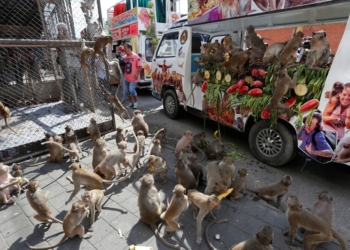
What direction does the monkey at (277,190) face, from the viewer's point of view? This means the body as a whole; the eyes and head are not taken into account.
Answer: to the viewer's right

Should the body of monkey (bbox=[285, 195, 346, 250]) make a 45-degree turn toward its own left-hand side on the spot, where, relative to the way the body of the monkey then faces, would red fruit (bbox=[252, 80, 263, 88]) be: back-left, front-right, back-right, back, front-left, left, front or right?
right

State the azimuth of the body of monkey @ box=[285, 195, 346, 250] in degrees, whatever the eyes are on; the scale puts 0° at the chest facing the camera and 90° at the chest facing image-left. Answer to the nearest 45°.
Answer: approximately 90°

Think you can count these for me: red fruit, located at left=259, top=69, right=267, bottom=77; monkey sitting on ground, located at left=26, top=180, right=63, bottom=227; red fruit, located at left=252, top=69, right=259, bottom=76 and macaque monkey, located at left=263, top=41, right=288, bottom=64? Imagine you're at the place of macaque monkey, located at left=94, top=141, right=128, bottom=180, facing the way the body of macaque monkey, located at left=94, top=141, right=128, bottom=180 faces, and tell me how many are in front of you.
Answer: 3

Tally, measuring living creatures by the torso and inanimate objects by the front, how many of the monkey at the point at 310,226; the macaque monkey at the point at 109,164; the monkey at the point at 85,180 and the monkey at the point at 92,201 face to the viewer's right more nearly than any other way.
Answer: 1

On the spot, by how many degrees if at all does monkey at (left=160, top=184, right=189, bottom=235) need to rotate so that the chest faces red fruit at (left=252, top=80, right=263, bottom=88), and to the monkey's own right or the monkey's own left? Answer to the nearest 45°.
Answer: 0° — it already faces it

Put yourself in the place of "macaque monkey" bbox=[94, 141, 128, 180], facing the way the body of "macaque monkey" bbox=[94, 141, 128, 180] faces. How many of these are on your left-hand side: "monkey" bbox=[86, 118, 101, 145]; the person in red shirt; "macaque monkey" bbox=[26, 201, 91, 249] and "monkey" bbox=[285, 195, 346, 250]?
2

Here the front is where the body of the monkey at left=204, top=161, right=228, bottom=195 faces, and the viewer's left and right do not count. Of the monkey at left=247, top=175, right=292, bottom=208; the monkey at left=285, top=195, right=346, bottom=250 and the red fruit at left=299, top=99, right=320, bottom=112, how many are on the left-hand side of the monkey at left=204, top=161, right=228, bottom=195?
0

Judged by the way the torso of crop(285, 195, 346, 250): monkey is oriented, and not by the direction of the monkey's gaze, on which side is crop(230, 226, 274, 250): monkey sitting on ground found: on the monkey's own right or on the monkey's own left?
on the monkey's own left

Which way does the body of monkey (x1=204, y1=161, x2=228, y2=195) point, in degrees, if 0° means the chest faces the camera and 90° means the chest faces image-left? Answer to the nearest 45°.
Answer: approximately 180°
